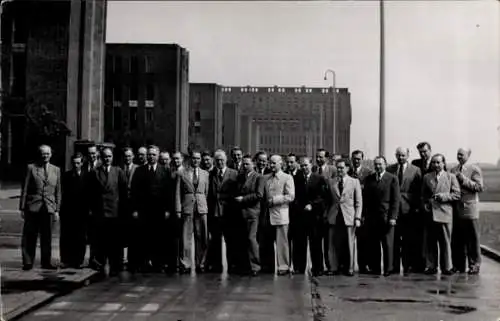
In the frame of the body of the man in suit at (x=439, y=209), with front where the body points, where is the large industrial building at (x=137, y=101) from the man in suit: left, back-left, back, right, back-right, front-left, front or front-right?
back-right

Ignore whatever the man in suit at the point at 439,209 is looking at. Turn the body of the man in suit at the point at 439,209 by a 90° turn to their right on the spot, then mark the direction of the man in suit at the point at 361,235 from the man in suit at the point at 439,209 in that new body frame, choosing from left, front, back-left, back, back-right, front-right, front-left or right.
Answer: front

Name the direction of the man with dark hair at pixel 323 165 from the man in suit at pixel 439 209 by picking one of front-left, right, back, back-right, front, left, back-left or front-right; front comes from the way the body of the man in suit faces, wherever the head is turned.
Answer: right

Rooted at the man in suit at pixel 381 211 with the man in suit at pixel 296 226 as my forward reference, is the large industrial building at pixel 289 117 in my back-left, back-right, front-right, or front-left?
front-right

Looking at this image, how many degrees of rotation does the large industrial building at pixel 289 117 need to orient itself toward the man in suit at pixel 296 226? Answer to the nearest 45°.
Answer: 0° — it already faces them

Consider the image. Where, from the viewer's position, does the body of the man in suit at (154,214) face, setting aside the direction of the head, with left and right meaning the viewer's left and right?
facing the viewer

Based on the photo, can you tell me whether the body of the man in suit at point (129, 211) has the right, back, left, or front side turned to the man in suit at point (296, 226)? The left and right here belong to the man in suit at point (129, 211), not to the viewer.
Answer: left

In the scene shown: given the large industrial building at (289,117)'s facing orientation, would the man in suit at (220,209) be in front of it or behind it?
in front

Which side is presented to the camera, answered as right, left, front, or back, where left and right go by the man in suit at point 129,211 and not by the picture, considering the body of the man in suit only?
front

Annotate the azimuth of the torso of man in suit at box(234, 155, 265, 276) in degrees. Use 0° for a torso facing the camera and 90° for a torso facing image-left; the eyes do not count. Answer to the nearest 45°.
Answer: approximately 45°
